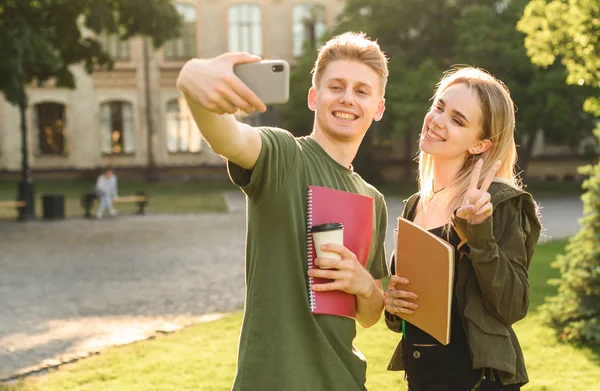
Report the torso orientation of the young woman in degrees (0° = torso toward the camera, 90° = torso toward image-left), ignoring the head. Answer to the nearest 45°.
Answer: approximately 45°

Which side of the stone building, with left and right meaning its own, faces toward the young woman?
front

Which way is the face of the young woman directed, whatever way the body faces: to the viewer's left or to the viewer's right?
to the viewer's left

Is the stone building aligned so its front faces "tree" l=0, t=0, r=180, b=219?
yes

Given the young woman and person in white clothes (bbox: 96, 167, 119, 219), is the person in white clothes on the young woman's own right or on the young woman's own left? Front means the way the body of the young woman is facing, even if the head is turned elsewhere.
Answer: on the young woman's own right

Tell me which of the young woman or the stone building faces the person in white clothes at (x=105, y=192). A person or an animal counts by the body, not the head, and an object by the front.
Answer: the stone building

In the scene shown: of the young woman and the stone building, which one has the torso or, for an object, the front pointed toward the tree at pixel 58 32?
the stone building

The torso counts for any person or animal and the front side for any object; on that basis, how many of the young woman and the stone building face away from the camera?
0

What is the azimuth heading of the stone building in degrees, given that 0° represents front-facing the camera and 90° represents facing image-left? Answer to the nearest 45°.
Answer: approximately 0°
